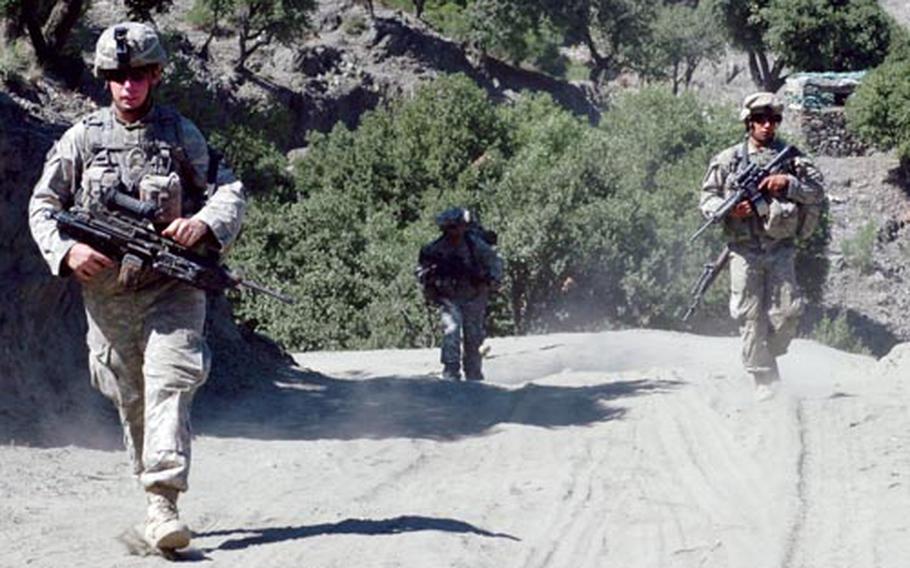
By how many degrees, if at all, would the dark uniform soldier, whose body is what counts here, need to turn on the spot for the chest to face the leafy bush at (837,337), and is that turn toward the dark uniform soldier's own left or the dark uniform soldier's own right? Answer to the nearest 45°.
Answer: approximately 135° to the dark uniform soldier's own left

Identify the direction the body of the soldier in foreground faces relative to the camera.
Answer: toward the camera

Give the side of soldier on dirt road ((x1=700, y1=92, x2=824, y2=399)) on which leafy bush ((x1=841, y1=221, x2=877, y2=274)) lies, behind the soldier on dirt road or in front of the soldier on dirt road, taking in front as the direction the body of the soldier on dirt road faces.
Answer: behind

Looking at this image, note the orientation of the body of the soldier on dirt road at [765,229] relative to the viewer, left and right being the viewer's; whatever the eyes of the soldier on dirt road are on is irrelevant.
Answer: facing the viewer

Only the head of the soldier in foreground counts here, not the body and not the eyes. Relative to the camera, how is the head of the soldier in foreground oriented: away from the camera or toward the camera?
toward the camera

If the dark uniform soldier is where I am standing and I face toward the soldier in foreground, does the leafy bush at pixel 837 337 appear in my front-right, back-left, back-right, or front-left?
back-left

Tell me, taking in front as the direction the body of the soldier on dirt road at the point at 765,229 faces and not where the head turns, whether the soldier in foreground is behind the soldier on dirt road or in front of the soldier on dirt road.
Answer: in front

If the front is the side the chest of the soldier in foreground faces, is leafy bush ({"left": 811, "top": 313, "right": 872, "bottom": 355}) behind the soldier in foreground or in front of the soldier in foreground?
behind

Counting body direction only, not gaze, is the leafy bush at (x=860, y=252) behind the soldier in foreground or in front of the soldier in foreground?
behind
